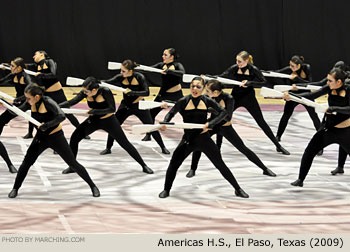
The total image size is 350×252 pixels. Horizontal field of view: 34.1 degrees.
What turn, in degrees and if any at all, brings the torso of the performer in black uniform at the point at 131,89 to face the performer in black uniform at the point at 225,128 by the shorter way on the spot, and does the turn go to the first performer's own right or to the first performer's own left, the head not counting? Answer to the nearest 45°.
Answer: approximately 90° to the first performer's own left

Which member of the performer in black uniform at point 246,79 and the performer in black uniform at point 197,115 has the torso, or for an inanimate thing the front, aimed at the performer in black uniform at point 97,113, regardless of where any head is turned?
the performer in black uniform at point 246,79

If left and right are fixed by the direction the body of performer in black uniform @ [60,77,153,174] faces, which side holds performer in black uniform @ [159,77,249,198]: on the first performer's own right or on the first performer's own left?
on the first performer's own left

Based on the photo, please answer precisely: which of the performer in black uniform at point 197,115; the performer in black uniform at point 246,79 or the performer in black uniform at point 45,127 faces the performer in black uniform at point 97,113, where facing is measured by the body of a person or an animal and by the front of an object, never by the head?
the performer in black uniform at point 246,79

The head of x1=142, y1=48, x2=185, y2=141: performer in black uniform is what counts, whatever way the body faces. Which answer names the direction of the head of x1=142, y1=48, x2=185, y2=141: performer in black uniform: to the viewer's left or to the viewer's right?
to the viewer's left

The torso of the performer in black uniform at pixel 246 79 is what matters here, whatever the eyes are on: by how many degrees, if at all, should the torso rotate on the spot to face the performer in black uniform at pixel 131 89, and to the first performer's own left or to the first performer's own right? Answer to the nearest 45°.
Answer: approximately 45° to the first performer's own right

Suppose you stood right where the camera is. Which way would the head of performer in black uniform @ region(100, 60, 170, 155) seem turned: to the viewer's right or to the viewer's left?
to the viewer's left

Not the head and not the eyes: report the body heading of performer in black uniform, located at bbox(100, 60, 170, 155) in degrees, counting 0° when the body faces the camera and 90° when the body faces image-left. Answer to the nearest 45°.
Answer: approximately 45°

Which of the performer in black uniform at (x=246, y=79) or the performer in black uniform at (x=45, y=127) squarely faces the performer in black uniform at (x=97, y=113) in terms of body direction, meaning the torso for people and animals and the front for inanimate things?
the performer in black uniform at (x=246, y=79)
